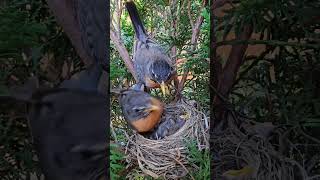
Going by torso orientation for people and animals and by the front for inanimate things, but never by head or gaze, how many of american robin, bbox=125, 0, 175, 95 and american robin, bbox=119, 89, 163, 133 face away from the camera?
0

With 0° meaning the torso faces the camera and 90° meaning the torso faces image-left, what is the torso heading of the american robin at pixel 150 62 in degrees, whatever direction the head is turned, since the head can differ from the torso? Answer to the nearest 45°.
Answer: approximately 315°
